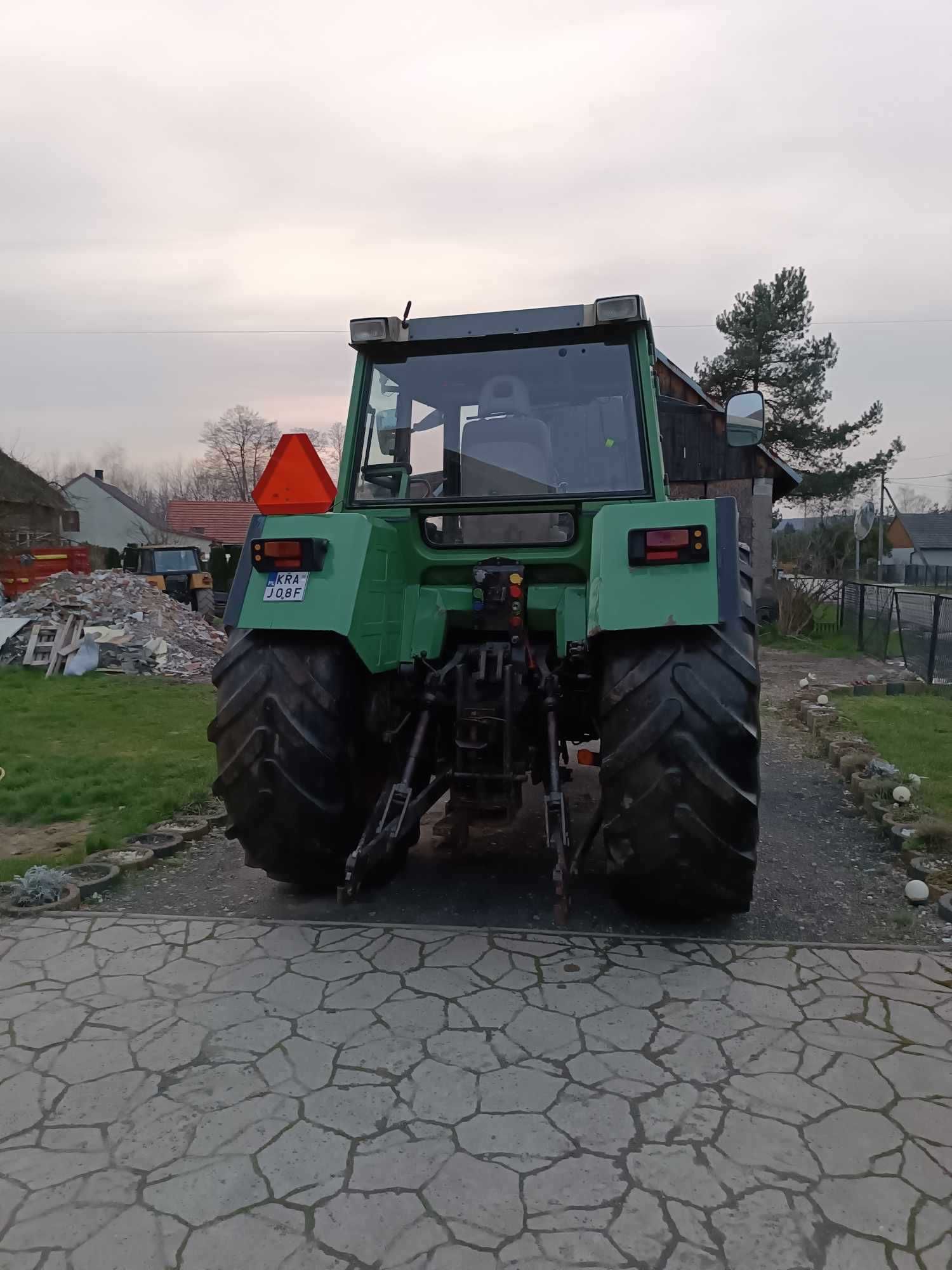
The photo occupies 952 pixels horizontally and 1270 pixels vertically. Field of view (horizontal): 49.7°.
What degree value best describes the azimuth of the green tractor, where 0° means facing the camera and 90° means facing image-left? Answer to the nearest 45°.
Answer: approximately 180°

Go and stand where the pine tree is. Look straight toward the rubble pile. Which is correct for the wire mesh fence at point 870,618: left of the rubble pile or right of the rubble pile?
left

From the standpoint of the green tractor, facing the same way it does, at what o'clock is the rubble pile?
The rubble pile is roughly at 11 o'clock from the green tractor.

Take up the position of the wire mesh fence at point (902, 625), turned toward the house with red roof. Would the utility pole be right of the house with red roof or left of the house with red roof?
right

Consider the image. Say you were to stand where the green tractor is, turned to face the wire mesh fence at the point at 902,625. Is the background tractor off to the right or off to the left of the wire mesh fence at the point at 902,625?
left

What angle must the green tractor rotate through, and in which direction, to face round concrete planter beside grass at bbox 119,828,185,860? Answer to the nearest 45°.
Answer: approximately 45° to its left

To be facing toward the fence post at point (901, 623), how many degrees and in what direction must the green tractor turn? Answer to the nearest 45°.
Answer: approximately 45° to its right

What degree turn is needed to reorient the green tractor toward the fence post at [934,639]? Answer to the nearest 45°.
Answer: approximately 45° to its right

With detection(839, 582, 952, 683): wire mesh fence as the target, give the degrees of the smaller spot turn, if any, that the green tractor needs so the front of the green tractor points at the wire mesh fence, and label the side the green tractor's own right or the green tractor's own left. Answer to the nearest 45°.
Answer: approximately 45° to the green tractor's own right

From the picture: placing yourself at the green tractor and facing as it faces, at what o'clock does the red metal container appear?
The red metal container is roughly at 11 o'clock from the green tractor.

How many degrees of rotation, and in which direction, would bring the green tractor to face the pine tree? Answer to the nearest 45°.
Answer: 0° — it already faces it

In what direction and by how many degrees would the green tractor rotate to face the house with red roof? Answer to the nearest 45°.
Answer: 0° — it already faces it
